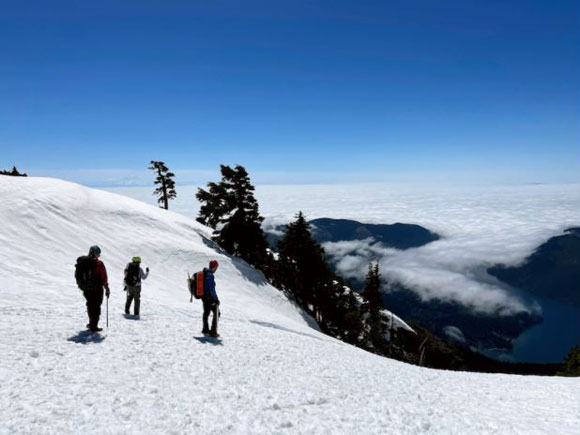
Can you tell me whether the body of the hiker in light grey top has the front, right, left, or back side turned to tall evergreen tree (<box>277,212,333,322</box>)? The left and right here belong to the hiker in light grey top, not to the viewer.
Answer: front

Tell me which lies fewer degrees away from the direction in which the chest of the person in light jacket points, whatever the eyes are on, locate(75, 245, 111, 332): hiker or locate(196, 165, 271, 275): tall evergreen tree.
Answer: the tall evergreen tree

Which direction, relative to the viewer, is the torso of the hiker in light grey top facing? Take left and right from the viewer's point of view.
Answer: facing away from the viewer and to the right of the viewer

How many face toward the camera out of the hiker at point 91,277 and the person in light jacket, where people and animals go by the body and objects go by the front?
0

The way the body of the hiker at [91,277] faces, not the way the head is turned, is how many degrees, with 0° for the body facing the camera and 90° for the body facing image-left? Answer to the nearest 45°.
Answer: approximately 225°

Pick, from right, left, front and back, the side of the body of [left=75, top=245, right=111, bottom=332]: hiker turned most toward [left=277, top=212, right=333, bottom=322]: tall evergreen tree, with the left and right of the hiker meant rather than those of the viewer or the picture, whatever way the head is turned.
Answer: front

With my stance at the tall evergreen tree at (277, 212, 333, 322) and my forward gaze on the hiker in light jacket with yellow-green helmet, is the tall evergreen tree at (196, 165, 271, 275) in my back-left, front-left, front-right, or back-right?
front-right
